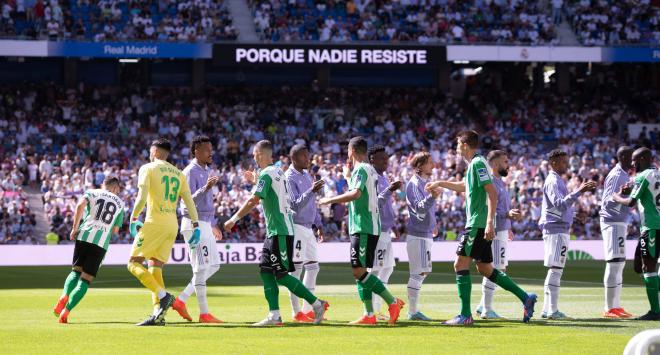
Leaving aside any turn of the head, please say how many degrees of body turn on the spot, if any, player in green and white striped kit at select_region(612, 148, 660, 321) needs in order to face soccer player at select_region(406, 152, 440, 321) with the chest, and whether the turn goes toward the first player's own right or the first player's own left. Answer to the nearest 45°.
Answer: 0° — they already face them

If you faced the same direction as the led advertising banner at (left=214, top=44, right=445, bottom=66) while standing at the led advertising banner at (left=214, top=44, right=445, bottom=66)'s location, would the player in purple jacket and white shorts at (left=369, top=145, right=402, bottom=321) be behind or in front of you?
in front

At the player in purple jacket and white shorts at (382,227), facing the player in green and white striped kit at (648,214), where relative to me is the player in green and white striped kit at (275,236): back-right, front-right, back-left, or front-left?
back-right

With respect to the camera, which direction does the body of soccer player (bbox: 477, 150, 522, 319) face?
to the viewer's right
